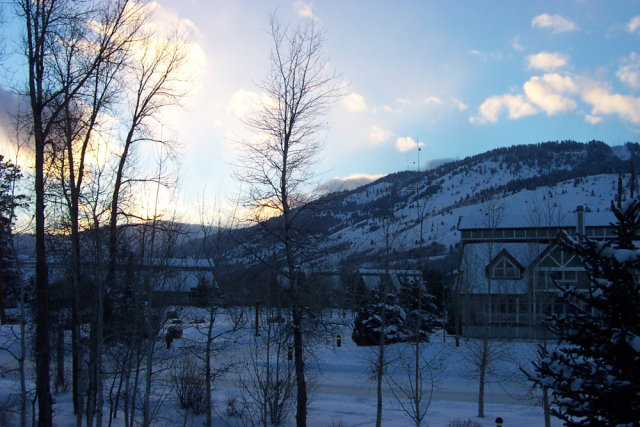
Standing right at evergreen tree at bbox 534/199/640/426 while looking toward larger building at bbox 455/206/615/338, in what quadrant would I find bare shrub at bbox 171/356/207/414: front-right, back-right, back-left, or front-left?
front-left

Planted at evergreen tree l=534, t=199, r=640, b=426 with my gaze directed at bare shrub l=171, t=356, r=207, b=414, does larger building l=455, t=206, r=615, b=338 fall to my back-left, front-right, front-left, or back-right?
front-right

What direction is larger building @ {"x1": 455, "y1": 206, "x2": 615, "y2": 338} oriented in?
toward the camera

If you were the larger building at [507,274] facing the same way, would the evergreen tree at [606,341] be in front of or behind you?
in front

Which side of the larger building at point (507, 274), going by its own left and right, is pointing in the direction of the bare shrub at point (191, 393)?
front
